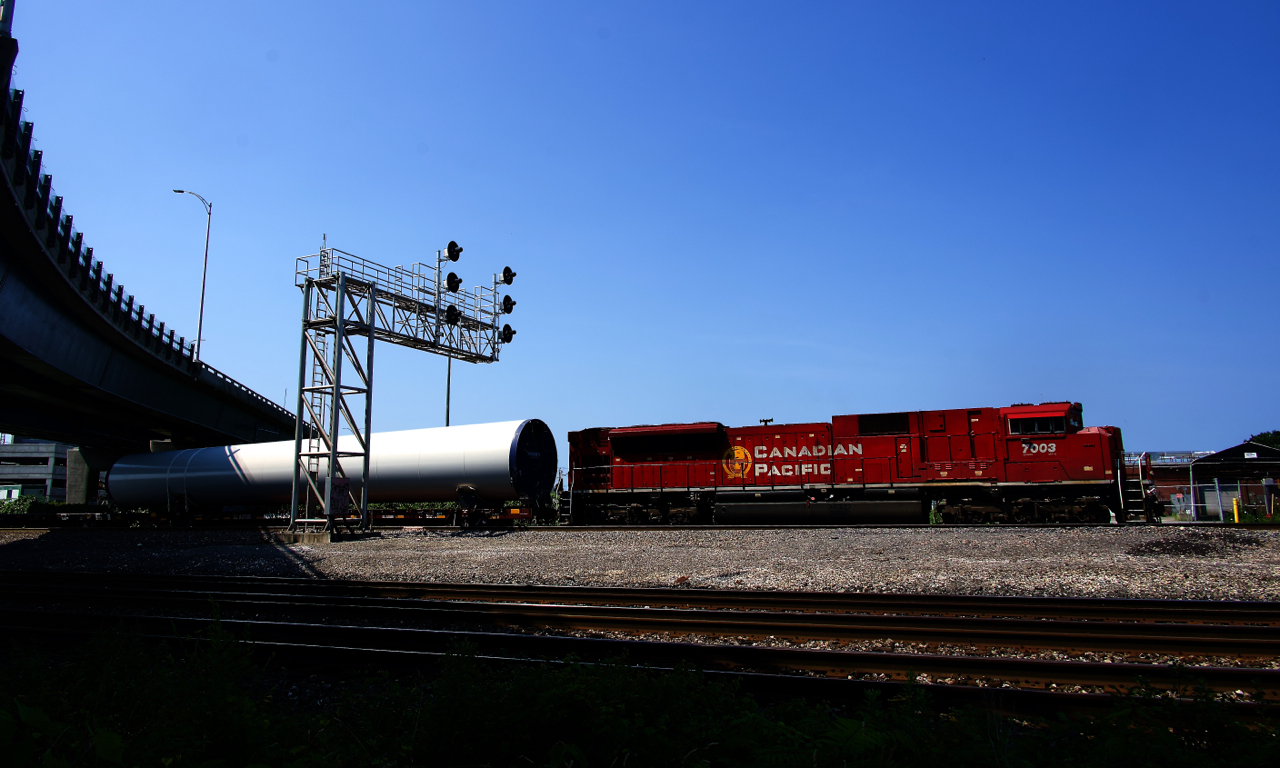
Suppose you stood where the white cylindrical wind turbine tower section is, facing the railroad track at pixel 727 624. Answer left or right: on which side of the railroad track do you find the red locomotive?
left

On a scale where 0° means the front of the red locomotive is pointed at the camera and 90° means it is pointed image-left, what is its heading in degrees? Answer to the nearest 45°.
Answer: approximately 270°

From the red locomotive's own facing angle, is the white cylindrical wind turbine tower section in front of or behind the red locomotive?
behind

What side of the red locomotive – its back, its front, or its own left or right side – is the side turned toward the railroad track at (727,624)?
right

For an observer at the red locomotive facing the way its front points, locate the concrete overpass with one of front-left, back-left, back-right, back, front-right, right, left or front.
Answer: back
